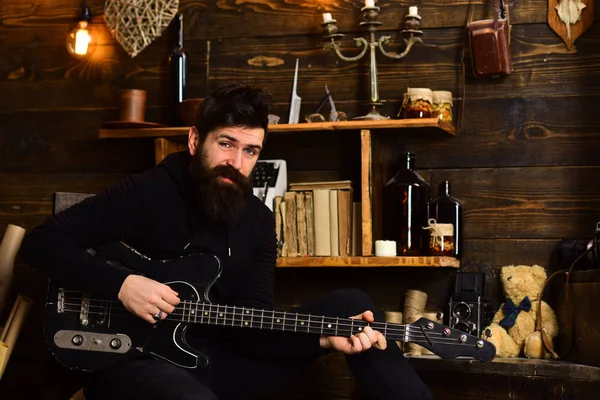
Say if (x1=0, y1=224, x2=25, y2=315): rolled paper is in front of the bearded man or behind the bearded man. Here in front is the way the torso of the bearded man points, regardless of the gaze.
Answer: behind

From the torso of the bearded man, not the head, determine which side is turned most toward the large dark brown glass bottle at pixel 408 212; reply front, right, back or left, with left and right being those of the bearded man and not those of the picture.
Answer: left

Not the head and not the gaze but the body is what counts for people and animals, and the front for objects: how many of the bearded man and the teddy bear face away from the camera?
0

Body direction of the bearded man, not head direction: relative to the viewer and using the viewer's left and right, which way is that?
facing the viewer and to the right of the viewer

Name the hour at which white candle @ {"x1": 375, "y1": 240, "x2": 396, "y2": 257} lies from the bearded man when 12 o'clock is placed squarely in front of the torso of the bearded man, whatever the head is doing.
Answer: The white candle is roughly at 9 o'clock from the bearded man.

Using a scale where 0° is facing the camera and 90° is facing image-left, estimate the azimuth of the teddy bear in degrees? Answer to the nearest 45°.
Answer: approximately 45°
